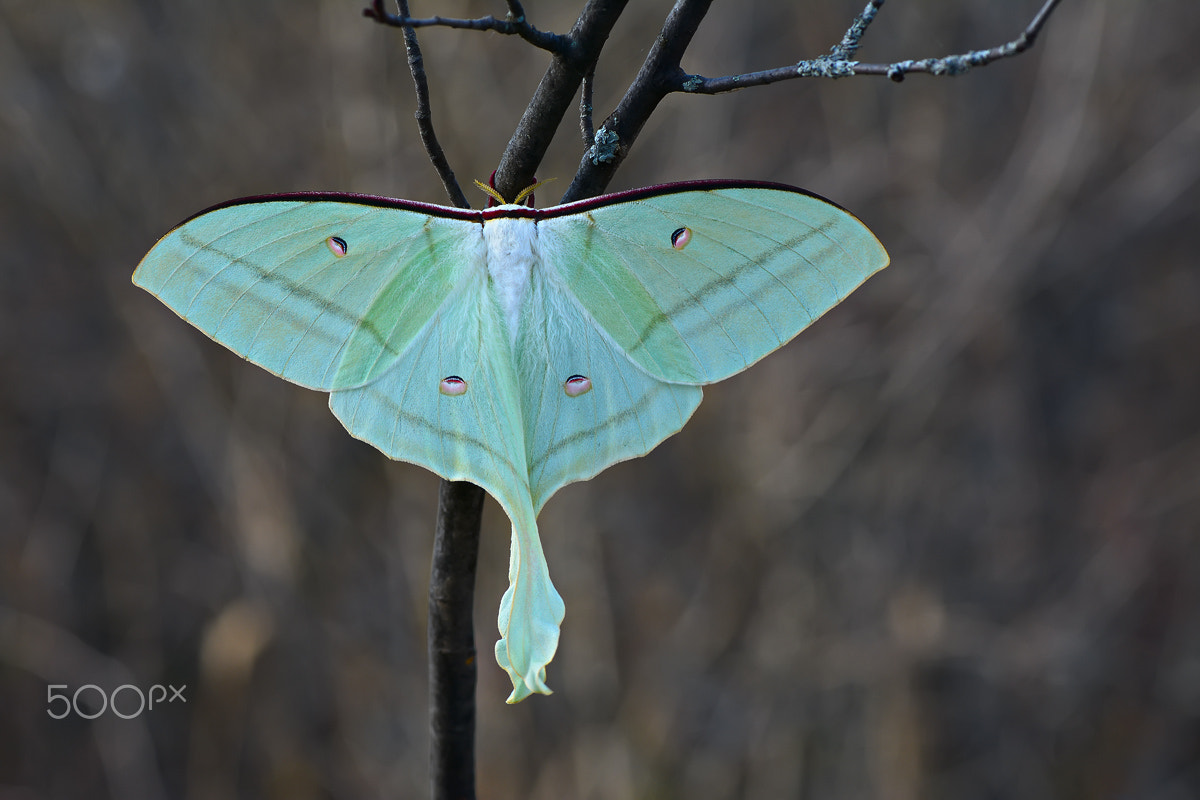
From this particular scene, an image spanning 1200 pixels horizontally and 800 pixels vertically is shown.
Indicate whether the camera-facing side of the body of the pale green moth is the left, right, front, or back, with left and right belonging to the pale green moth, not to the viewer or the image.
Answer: back
